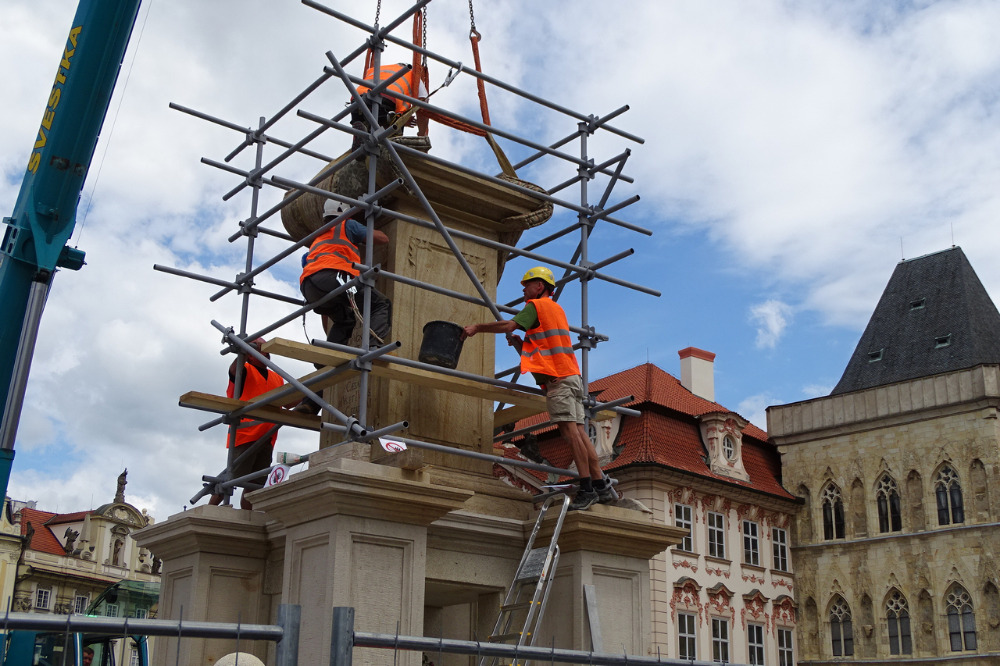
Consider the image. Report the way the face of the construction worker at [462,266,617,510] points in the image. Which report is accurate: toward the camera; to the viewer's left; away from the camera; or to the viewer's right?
to the viewer's left

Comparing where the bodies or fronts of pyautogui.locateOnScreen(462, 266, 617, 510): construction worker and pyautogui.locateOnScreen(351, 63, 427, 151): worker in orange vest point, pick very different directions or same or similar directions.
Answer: very different directions

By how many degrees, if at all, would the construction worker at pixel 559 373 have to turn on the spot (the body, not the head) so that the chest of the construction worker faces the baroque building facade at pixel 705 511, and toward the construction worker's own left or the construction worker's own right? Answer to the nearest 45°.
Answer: approximately 90° to the construction worker's own right

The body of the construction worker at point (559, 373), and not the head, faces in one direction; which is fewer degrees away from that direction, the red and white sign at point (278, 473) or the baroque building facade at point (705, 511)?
the red and white sign

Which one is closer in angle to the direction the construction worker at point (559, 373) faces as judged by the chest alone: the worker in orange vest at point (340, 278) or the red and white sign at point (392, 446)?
the worker in orange vest

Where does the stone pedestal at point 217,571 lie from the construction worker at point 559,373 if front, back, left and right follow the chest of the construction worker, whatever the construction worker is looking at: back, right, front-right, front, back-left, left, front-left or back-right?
front

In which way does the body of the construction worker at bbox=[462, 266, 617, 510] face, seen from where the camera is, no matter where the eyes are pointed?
to the viewer's left
